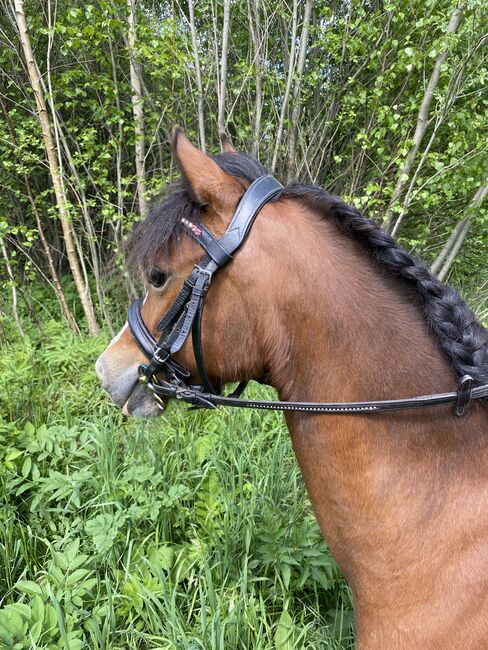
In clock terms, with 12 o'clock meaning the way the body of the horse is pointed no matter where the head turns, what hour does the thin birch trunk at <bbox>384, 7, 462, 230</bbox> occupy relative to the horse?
The thin birch trunk is roughly at 3 o'clock from the horse.

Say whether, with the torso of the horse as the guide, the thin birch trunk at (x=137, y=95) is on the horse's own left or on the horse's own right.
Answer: on the horse's own right

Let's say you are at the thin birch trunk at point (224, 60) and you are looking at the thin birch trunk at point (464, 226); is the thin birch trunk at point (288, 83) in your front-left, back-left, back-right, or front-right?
front-left

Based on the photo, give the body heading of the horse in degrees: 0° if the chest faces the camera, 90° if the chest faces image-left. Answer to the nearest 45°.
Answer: approximately 90°

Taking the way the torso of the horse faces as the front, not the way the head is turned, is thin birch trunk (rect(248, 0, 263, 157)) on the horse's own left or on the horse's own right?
on the horse's own right

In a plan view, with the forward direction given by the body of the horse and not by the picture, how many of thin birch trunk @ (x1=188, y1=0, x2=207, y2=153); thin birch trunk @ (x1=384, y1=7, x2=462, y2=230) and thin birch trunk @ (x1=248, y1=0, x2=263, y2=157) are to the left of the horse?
0

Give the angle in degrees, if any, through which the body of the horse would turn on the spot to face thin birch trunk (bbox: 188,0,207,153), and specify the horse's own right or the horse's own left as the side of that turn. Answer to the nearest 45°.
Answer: approximately 45° to the horse's own right

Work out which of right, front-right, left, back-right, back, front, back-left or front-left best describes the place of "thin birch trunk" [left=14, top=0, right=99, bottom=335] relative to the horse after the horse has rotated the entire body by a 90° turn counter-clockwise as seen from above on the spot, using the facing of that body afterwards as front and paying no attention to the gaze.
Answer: back-right

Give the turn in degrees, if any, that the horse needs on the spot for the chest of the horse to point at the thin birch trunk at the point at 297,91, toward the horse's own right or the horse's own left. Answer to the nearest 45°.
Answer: approximately 90° to the horse's own right
